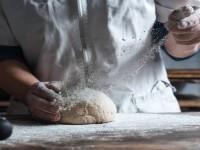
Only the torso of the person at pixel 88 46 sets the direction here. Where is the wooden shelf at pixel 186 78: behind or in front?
behind

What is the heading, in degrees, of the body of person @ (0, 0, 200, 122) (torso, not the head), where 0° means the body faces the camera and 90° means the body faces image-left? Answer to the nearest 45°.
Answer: approximately 0°
